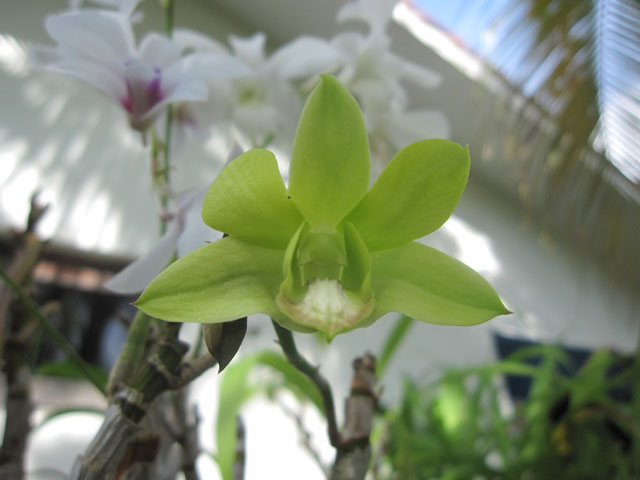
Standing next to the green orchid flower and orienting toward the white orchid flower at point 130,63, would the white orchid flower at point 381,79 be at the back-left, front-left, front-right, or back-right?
front-right

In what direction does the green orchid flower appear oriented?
toward the camera

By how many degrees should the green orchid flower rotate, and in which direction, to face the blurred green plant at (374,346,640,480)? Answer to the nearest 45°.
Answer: approximately 135° to its left

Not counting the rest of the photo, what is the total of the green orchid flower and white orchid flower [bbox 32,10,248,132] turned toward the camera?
2

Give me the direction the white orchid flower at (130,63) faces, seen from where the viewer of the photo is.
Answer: facing the viewer

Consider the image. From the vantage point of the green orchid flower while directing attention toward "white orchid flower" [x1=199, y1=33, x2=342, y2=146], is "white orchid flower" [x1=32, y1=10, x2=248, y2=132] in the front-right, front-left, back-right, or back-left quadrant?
front-left

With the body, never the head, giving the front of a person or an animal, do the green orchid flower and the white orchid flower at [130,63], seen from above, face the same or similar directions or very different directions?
same or similar directions
